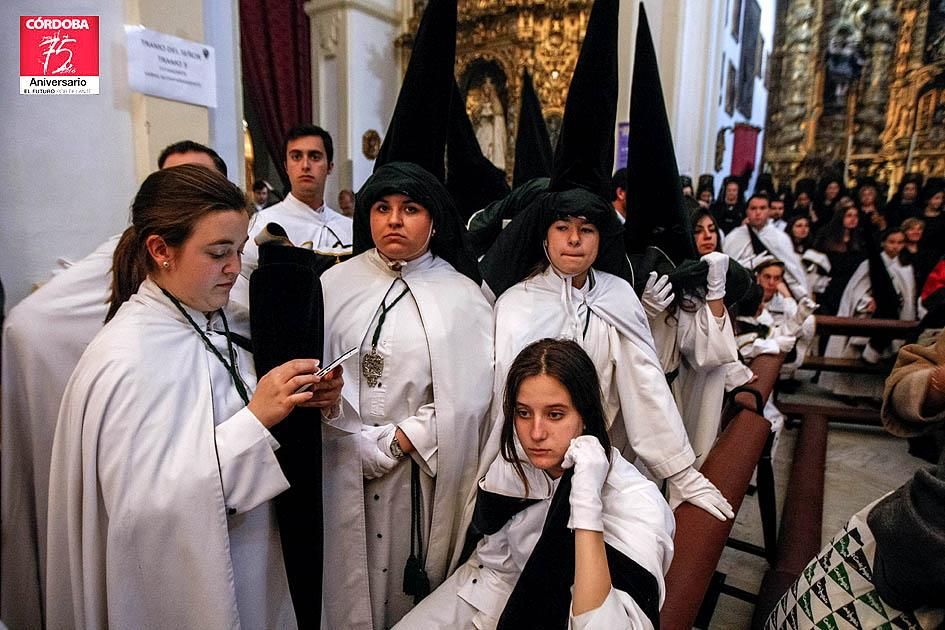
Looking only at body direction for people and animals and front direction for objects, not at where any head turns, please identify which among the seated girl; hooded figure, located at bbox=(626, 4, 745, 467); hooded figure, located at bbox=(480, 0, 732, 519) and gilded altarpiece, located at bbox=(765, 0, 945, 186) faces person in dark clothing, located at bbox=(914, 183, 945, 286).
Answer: the gilded altarpiece

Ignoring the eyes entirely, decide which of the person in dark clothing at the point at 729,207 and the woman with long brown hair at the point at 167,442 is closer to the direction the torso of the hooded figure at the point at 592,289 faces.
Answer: the woman with long brown hair

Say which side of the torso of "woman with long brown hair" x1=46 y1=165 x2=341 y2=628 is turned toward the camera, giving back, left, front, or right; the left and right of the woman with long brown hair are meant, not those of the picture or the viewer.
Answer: right

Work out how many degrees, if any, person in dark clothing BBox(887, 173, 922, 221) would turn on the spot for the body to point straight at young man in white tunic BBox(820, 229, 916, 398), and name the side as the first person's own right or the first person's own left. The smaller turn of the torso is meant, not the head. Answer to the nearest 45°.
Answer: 0° — they already face them

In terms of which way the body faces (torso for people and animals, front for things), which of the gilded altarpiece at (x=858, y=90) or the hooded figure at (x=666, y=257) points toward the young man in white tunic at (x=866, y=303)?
the gilded altarpiece

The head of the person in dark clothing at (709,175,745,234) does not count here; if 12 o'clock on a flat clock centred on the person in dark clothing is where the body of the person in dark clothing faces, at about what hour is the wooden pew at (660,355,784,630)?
The wooden pew is roughly at 12 o'clock from the person in dark clothing.

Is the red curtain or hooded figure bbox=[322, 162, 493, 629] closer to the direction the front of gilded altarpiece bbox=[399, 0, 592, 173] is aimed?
the hooded figure

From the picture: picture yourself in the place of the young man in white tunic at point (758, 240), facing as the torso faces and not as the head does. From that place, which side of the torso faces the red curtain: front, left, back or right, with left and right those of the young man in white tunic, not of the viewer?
right
